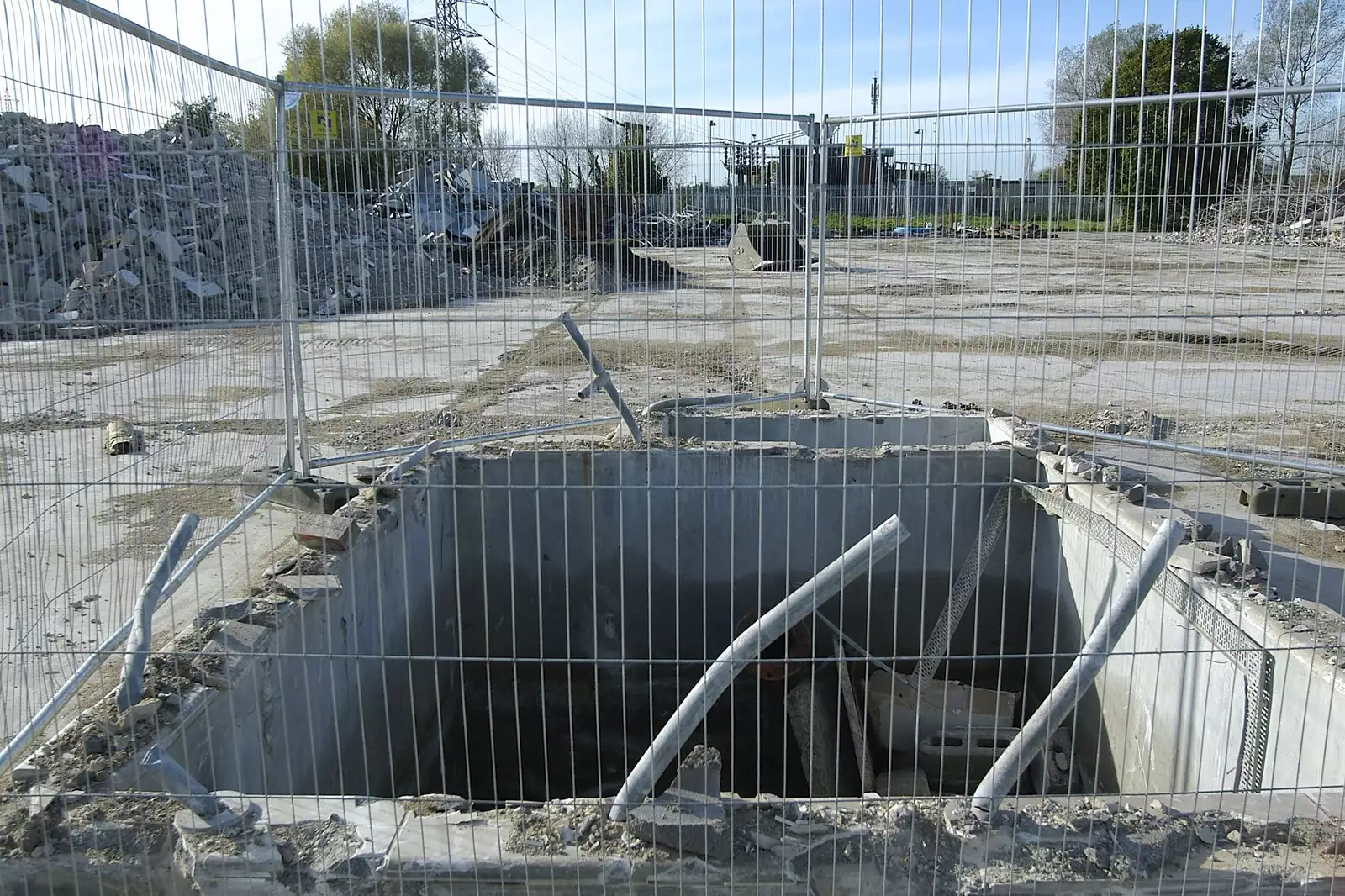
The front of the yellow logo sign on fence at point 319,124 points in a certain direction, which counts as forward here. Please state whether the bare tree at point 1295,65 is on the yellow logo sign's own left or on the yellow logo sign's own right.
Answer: on the yellow logo sign's own left

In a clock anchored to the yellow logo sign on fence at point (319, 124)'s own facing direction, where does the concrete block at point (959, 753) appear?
The concrete block is roughly at 10 o'clock from the yellow logo sign on fence.

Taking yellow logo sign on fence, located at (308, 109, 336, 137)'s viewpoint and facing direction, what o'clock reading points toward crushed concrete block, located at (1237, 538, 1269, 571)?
The crushed concrete block is roughly at 10 o'clock from the yellow logo sign on fence.

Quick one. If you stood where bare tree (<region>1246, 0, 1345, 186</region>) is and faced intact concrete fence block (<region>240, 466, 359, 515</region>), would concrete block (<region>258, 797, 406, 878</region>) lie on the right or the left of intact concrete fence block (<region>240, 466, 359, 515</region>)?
left

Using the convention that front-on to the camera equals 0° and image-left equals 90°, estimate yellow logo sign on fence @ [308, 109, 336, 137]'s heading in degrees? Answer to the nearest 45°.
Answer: approximately 0°

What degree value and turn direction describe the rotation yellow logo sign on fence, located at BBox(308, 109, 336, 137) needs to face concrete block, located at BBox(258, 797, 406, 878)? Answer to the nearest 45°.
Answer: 0° — it already faces it

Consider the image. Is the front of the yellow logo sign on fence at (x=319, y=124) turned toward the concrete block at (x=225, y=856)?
yes
